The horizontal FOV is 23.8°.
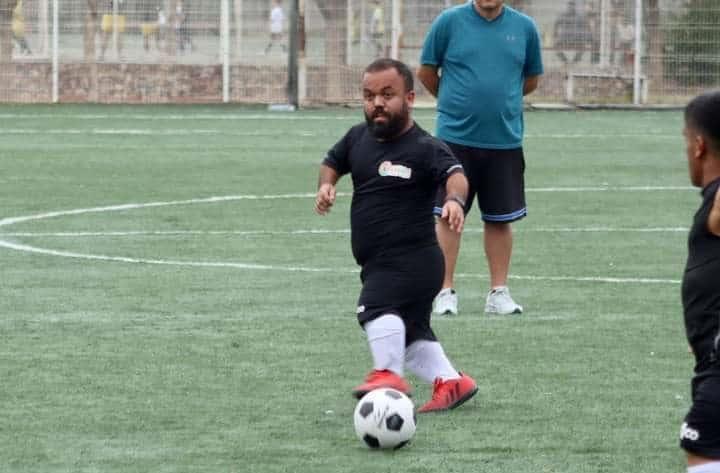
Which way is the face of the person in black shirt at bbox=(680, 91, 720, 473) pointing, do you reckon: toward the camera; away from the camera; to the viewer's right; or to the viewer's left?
to the viewer's left

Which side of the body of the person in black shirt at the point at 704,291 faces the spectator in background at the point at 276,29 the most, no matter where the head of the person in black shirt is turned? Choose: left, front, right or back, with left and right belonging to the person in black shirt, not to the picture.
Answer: right

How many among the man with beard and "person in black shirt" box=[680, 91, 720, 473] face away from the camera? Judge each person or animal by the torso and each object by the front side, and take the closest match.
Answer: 0

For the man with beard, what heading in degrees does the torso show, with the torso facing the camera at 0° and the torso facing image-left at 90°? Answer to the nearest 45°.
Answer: approximately 45°

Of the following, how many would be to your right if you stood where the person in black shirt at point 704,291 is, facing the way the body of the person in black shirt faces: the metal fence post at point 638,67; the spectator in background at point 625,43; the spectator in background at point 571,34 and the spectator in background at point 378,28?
4

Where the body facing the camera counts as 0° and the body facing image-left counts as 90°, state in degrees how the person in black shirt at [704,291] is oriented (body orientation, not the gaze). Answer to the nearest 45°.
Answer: approximately 90°

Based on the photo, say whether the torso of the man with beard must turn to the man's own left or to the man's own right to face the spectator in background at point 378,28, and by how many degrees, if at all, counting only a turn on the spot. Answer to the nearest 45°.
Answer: approximately 135° to the man's own right

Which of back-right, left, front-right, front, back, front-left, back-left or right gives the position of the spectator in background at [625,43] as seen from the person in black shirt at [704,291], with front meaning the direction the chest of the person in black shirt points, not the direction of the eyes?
right

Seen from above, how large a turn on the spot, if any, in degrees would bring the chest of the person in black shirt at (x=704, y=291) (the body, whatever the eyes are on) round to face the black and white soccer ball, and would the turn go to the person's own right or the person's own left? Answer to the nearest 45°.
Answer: approximately 45° to the person's own right
